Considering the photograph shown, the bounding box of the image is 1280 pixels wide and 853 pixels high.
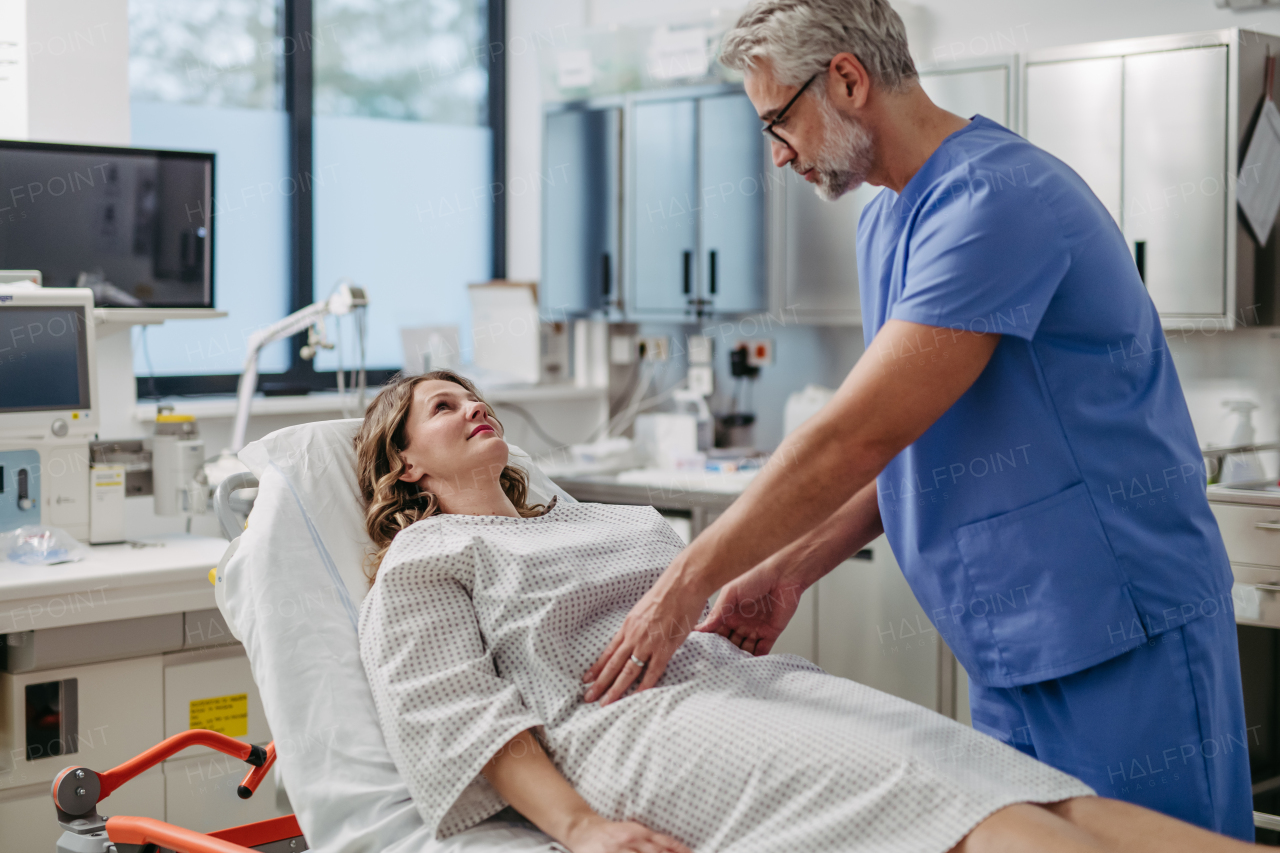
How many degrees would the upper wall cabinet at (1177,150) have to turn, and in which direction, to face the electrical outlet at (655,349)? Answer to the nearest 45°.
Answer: approximately 90° to its right

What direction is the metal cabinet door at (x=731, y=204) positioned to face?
toward the camera

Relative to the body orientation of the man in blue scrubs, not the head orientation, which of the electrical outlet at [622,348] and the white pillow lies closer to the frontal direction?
the white pillow

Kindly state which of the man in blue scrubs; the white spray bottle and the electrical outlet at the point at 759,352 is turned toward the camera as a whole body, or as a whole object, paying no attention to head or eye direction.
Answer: the electrical outlet

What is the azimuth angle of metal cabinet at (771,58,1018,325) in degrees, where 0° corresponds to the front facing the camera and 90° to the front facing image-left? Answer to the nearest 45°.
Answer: approximately 0°

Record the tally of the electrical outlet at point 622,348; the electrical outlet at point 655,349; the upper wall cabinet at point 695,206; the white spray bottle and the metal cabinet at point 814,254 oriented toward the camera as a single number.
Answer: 4

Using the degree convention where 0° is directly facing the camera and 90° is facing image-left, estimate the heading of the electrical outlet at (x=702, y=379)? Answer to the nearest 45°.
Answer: approximately 0°

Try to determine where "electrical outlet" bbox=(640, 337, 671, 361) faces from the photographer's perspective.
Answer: facing the viewer

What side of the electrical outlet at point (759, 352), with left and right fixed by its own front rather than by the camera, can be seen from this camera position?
front

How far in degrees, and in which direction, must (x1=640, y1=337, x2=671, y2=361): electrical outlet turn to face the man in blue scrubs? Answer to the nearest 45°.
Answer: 0° — it already faces them

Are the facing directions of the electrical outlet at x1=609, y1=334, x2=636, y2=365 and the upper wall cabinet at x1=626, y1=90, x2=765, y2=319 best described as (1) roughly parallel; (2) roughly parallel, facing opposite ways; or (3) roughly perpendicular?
roughly parallel

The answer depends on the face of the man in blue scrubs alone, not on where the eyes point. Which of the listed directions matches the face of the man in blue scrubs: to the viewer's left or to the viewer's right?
to the viewer's left
